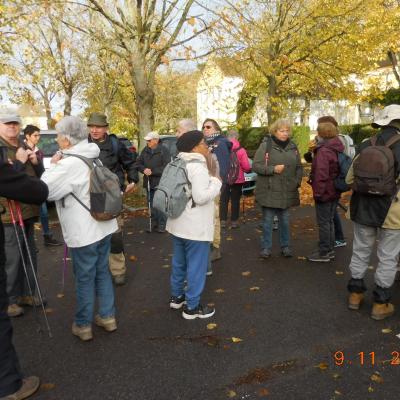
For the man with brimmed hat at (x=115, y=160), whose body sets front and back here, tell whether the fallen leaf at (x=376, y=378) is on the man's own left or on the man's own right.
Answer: on the man's own left

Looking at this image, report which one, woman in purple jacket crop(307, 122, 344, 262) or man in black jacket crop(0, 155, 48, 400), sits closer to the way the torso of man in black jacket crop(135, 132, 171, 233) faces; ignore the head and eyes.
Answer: the man in black jacket

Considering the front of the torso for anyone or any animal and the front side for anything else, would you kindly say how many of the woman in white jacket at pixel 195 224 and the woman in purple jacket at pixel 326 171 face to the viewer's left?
1

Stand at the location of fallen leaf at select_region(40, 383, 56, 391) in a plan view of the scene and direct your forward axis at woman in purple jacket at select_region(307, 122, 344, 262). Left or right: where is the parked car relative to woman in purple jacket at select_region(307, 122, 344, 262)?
left

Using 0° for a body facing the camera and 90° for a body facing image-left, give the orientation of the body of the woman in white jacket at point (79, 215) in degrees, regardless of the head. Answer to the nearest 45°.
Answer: approximately 135°

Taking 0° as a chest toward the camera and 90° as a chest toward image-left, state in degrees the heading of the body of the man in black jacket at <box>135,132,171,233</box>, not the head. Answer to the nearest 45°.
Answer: approximately 45°

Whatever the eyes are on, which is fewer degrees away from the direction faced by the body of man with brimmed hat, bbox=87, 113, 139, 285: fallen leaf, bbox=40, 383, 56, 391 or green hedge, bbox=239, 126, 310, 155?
the fallen leaf

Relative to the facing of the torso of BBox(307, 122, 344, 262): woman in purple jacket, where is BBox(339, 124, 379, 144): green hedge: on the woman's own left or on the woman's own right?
on the woman's own right

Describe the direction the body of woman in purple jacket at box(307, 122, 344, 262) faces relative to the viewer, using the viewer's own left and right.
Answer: facing to the left of the viewer
